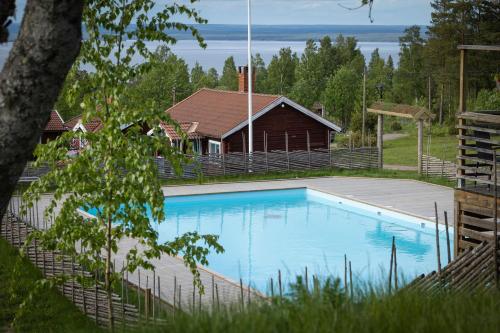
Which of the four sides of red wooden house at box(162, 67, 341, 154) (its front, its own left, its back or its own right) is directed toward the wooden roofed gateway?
left

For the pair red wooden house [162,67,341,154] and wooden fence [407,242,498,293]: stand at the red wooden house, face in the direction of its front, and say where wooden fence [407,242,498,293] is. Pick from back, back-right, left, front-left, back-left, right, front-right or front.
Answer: front-left

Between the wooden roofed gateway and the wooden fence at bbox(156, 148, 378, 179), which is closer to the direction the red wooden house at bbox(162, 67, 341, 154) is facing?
the wooden fence

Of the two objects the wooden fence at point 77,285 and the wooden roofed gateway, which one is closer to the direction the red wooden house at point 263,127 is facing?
the wooden fence

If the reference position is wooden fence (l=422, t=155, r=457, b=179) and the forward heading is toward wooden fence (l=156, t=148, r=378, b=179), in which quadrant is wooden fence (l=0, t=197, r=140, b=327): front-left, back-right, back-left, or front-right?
front-left

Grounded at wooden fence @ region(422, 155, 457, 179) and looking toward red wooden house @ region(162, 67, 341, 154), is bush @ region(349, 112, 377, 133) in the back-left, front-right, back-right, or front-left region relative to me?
front-right

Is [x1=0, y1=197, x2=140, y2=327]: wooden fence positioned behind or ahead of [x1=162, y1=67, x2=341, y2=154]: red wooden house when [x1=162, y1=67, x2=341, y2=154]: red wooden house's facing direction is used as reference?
ahead

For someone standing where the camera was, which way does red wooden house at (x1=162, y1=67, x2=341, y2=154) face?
facing the viewer and to the left of the viewer

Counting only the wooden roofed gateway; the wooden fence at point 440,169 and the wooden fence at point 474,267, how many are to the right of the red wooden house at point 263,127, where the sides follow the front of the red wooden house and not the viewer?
0
